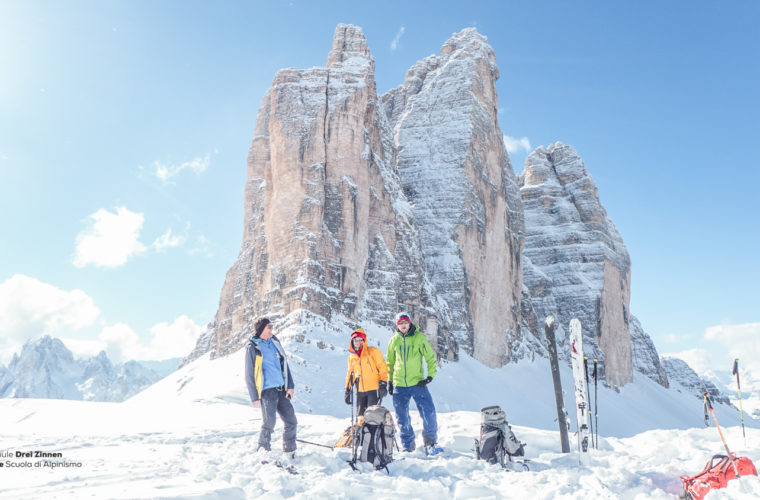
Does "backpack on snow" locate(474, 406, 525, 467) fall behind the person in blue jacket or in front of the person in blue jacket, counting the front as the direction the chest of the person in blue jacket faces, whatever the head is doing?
in front

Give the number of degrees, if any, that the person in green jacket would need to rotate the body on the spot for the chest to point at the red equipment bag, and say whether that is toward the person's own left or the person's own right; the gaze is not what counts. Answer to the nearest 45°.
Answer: approximately 45° to the person's own left

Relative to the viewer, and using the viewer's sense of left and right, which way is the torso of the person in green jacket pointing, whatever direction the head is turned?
facing the viewer

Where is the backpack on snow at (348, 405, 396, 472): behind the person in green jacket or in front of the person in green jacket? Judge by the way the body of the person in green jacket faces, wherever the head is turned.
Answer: in front

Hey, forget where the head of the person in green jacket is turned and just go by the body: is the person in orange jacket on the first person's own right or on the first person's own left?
on the first person's own right

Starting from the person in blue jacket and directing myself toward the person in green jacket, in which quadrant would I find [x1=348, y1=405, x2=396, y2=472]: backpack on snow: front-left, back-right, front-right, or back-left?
front-right

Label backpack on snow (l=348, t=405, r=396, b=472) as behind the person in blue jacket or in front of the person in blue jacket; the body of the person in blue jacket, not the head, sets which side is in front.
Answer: in front

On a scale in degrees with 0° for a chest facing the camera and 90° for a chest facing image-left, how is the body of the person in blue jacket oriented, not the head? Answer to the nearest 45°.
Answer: approximately 315°

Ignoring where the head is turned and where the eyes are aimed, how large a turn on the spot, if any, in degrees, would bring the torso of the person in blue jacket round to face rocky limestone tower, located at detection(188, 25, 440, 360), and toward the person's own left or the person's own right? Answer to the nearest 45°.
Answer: approximately 135° to the person's own left

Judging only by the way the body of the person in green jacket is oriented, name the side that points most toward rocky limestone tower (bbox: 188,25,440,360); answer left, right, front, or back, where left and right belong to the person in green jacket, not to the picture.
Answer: back

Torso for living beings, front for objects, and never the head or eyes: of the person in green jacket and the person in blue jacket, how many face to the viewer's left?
0
